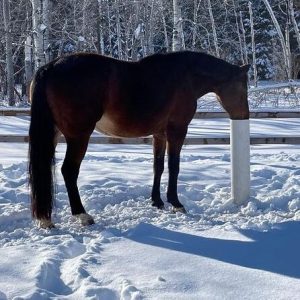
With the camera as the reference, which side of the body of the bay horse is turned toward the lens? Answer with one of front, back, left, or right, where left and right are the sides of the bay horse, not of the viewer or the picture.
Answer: right
